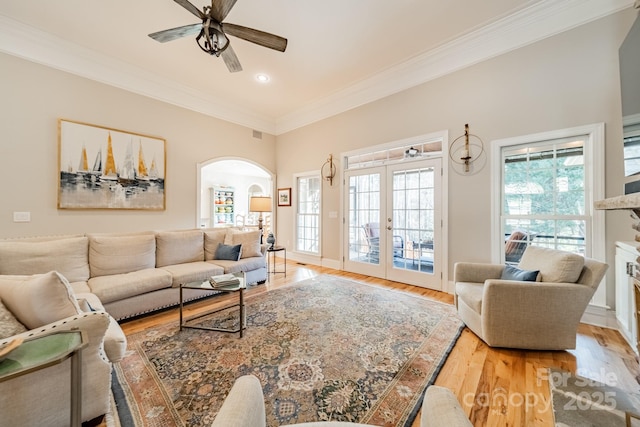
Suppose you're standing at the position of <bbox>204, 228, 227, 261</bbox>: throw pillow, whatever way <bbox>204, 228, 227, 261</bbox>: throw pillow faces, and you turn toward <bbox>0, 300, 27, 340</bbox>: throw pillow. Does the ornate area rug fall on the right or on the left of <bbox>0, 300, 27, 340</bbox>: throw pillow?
left

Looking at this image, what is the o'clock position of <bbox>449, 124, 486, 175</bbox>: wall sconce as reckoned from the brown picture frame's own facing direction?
The wall sconce is roughly at 9 o'clock from the brown picture frame.

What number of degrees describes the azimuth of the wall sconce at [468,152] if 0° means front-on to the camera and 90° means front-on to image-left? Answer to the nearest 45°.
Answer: approximately 0°

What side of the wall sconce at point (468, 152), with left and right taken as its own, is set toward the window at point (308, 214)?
right

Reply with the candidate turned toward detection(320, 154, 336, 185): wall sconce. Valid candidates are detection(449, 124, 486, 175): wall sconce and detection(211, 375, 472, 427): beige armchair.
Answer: the beige armchair

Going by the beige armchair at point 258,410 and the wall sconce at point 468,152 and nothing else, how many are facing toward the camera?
1

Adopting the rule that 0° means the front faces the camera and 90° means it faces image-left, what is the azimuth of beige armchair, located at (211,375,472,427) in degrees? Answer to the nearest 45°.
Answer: approximately 180°
